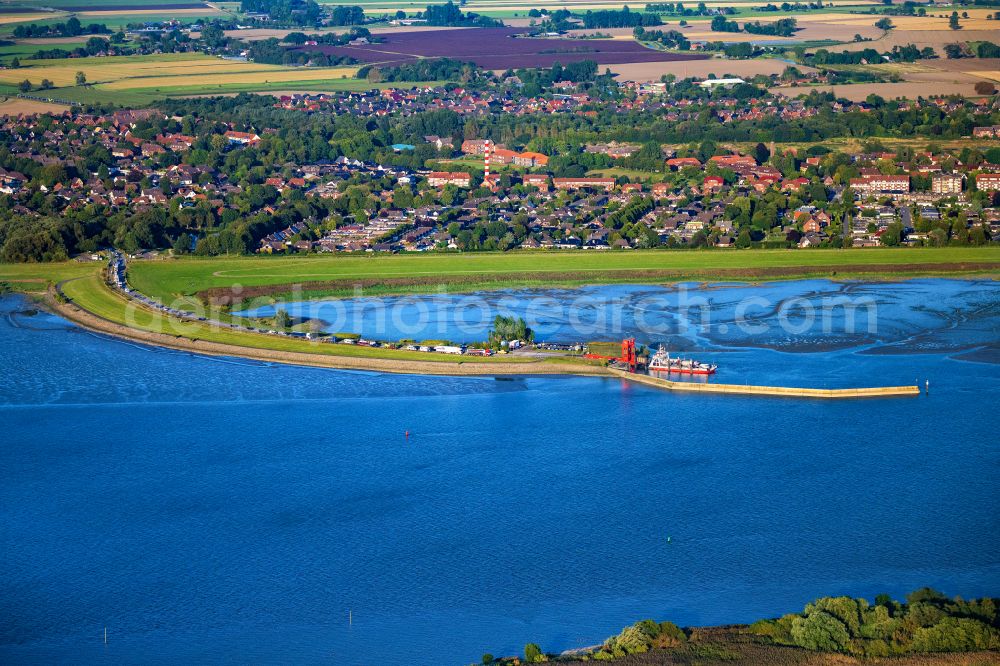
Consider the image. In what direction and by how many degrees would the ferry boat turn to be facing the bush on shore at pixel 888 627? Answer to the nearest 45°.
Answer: approximately 90° to its right

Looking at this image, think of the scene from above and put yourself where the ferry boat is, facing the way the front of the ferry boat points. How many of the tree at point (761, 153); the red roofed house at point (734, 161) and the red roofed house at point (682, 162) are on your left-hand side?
3

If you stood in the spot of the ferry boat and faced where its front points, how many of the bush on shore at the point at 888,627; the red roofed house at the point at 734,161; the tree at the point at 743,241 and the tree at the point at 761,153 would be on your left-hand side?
3

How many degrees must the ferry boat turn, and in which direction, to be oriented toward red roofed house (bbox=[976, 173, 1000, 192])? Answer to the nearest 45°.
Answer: approximately 45° to its left

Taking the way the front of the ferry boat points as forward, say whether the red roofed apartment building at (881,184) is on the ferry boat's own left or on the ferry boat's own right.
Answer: on the ferry boat's own left

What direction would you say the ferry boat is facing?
to the viewer's right

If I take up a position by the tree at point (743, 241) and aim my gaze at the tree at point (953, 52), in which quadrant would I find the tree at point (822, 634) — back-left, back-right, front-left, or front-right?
back-right

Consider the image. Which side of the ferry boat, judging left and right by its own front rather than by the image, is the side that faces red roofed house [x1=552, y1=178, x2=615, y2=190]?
left

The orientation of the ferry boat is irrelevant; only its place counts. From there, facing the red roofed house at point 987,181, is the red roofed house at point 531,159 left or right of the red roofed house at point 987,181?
left
